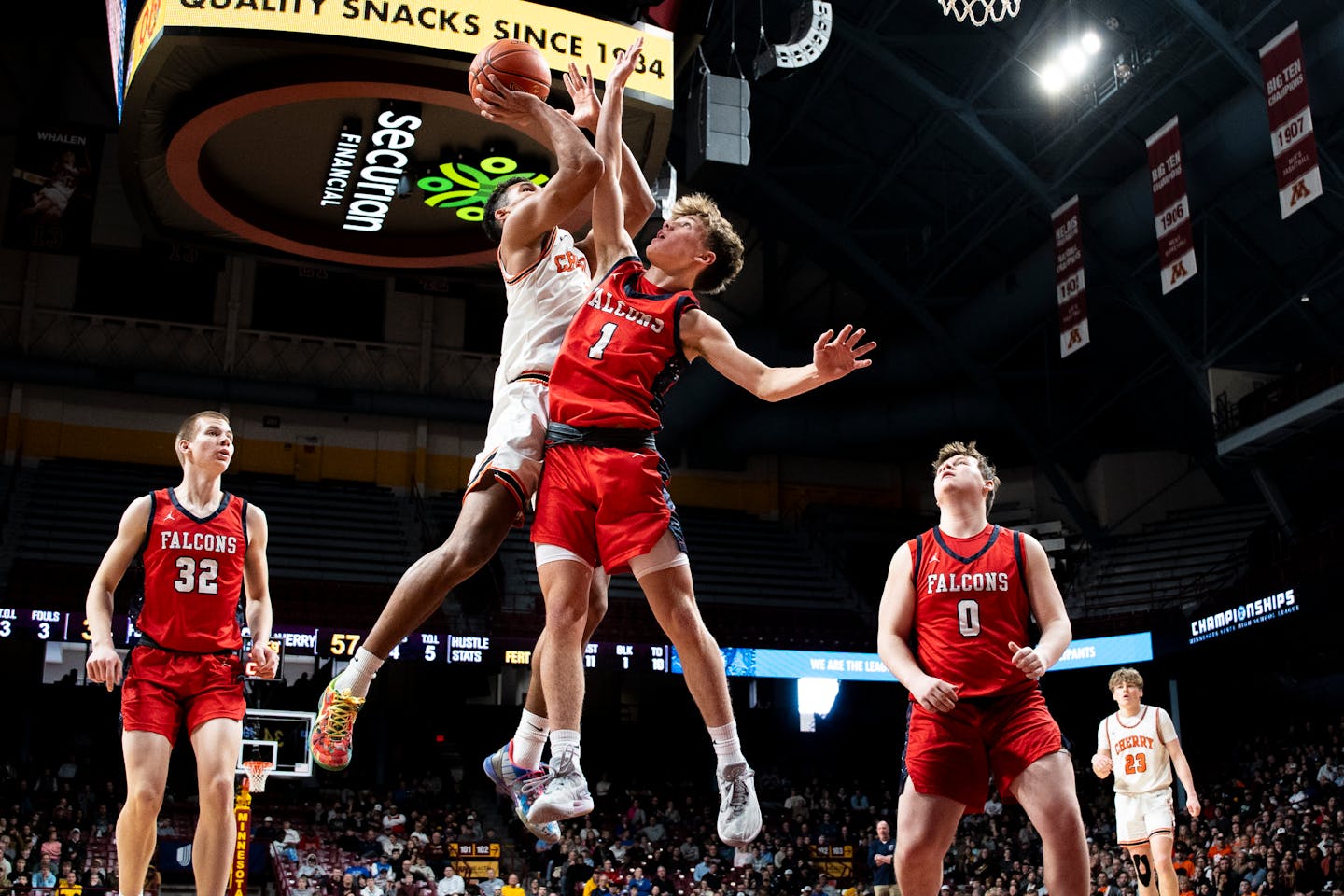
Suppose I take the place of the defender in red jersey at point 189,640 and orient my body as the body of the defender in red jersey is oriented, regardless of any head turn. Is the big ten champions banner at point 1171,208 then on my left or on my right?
on my left

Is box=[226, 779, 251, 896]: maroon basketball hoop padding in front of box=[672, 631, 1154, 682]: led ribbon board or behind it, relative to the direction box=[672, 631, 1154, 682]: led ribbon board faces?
in front

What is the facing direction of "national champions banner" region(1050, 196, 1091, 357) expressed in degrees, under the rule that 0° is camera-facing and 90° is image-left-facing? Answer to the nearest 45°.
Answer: approximately 45°

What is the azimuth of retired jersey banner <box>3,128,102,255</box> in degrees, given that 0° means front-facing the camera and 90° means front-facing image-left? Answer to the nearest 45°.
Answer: approximately 0°

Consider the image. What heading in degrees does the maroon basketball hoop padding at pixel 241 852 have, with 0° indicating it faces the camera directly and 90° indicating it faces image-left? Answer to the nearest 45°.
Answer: approximately 0°

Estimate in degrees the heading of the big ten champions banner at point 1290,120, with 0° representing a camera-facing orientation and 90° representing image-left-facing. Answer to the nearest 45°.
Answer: approximately 45°

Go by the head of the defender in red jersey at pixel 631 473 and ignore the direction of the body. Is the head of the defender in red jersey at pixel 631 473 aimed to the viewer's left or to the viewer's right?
to the viewer's left
